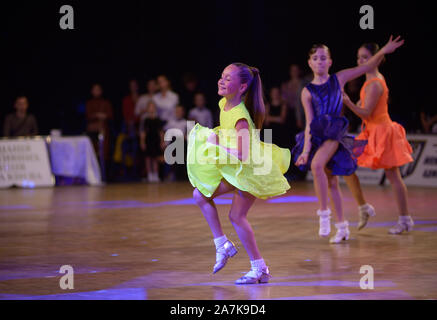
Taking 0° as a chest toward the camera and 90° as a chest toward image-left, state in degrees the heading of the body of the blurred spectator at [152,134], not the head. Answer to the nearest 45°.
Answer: approximately 0°

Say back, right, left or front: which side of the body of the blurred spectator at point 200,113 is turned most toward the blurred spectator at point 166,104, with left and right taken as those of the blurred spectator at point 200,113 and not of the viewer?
right

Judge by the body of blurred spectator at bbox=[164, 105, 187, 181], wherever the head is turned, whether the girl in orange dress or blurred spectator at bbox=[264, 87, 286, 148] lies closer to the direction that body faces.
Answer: the girl in orange dress

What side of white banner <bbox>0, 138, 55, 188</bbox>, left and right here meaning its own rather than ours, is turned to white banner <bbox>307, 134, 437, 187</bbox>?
left

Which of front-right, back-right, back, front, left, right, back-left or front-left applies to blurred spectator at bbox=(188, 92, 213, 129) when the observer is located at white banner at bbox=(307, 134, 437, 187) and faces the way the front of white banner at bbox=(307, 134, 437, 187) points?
right

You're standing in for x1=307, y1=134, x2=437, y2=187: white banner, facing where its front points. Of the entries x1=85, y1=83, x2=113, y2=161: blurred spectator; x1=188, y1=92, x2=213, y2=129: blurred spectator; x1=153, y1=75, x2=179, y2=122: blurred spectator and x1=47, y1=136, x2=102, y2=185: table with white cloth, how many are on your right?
4

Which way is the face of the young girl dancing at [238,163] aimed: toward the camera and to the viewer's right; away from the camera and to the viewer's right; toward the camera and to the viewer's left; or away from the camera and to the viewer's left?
toward the camera and to the viewer's left

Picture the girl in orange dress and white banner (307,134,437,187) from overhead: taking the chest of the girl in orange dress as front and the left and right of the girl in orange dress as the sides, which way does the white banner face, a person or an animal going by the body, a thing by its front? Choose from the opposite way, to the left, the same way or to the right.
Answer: to the left

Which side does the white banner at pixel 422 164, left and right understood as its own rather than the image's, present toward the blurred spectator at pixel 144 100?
right

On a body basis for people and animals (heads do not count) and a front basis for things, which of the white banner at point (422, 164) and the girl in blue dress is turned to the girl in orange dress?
the white banner

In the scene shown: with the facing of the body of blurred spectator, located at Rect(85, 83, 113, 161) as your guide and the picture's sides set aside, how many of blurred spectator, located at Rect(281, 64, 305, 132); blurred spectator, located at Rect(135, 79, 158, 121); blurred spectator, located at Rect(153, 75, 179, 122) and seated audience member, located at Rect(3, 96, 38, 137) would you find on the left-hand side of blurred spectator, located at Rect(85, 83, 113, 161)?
3

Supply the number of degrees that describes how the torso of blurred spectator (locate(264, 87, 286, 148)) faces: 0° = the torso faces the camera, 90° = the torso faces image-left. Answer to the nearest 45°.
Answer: approximately 0°

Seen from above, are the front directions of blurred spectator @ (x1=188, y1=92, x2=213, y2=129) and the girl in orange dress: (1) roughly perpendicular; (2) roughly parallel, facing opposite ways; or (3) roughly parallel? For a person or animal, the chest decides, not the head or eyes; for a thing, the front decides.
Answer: roughly perpendicular
